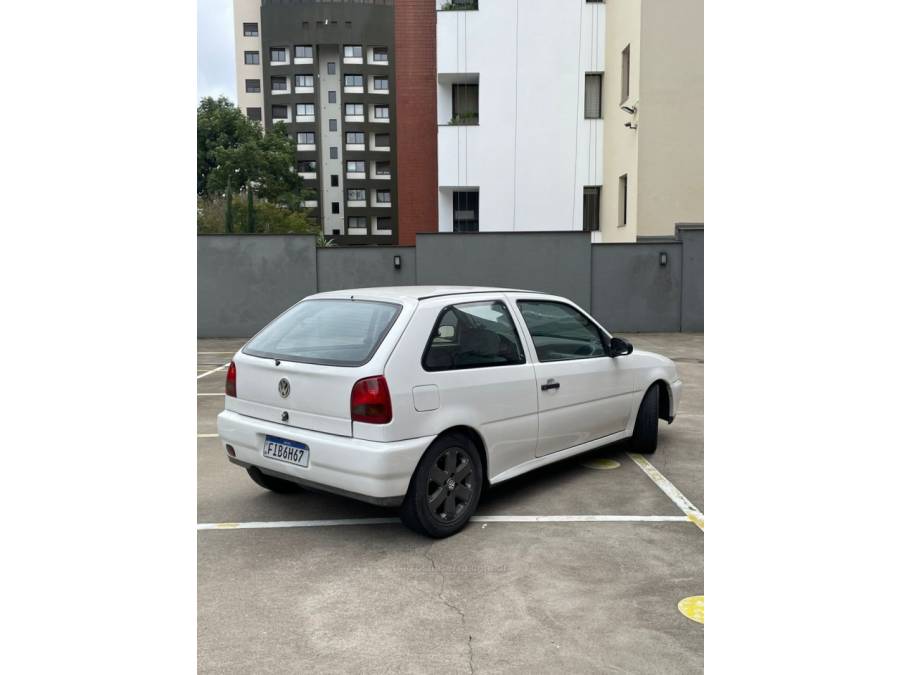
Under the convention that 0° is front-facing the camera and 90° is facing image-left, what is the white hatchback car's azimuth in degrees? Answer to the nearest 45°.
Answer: approximately 225°

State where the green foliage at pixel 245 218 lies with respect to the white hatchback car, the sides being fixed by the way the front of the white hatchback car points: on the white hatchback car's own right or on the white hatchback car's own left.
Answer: on the white hatchback car's own left

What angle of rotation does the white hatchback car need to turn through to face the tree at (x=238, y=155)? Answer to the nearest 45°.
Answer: approximately 45° to its left

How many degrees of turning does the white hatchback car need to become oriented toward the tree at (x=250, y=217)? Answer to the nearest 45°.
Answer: approximately 45° to its left
